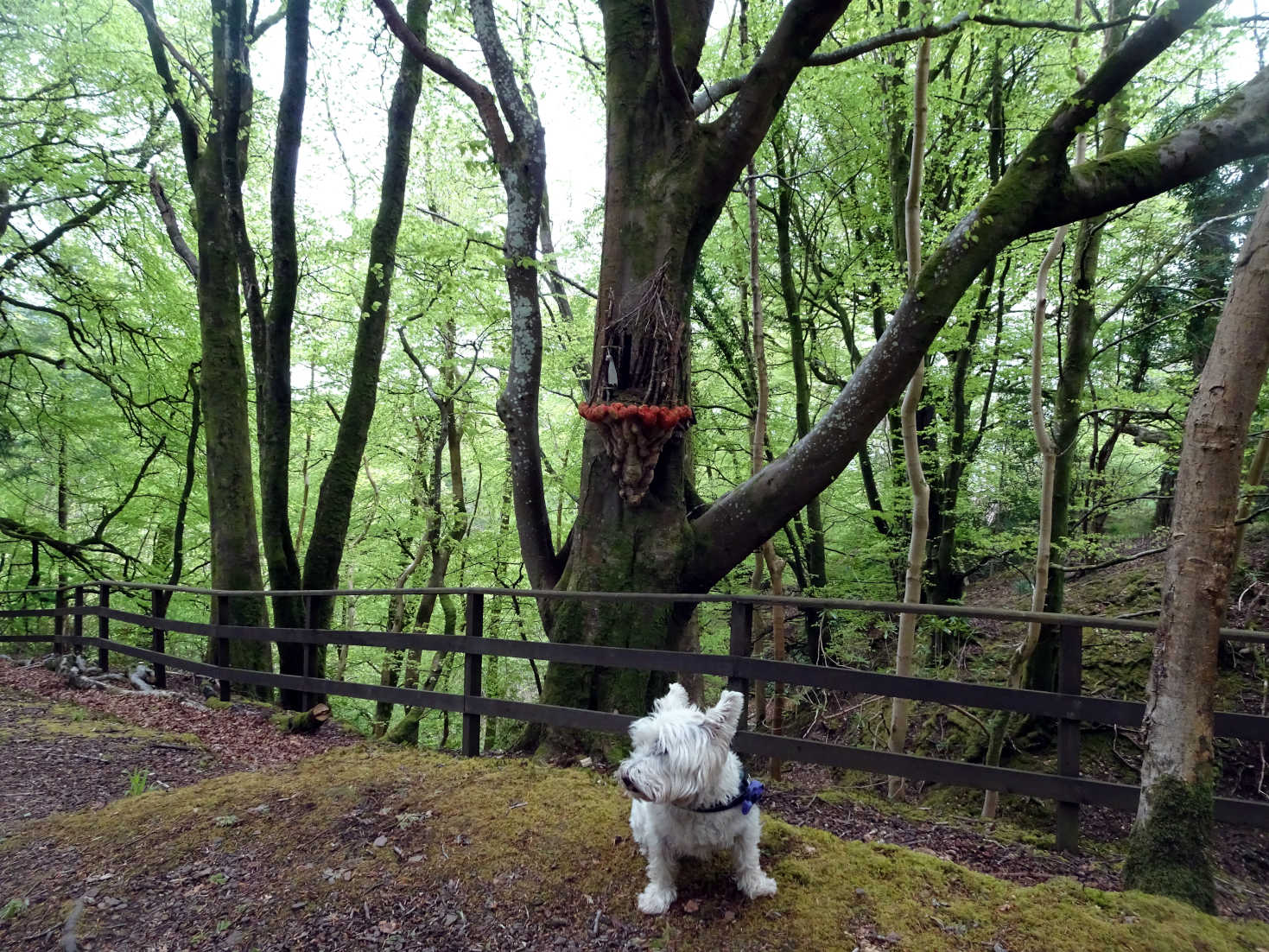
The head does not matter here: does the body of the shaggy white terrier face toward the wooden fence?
no

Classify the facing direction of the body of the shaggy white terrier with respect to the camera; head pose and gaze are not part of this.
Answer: toward the camera

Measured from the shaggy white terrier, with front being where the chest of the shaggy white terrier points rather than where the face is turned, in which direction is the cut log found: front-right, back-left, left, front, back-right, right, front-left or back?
back-right

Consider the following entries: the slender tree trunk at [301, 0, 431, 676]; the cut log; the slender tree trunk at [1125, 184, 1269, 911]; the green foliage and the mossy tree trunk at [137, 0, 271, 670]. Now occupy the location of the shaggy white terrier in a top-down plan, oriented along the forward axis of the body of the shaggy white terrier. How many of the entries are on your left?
1

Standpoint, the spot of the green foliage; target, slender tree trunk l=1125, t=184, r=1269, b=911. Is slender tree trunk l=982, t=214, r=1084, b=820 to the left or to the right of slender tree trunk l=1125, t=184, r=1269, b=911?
left

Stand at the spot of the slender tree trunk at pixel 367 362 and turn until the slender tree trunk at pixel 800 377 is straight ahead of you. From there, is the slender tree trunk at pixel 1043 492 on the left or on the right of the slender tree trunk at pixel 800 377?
right

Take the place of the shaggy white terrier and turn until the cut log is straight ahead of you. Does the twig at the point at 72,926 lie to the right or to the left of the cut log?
left

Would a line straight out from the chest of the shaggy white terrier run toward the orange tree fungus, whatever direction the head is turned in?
no

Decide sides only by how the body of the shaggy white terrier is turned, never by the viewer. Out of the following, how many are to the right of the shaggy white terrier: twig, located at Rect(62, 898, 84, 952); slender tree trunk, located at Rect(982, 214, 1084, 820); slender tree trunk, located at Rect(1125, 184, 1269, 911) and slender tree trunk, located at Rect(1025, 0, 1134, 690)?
1

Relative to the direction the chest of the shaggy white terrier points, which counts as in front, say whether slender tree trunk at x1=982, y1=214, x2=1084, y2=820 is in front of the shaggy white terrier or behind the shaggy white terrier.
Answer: behind

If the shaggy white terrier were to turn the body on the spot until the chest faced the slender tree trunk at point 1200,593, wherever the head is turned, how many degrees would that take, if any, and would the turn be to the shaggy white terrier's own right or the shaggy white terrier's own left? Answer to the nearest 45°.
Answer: approximately 90° to the shaggy white terrier's own left

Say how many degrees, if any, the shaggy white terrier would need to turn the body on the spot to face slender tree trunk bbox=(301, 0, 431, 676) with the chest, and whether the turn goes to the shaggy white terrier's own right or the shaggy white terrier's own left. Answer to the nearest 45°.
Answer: approximately 135° to the shaggy white terrier's own right

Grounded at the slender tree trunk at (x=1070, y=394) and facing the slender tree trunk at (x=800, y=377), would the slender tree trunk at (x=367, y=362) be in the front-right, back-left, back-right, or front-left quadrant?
front-left

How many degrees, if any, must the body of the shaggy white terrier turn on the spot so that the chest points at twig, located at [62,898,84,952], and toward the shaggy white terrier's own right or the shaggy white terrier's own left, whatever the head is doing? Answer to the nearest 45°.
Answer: approximately 90° to the shaggy white terrier's own right

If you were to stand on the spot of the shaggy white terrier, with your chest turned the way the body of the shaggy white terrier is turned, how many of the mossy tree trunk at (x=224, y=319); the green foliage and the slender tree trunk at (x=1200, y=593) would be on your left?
1

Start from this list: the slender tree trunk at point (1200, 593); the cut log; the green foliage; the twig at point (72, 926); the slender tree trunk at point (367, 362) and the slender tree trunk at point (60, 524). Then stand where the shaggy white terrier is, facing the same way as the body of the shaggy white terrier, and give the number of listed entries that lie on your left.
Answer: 1

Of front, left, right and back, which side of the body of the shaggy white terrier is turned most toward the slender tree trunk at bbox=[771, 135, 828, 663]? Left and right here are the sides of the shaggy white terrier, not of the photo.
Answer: back

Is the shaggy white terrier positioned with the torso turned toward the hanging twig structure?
no
